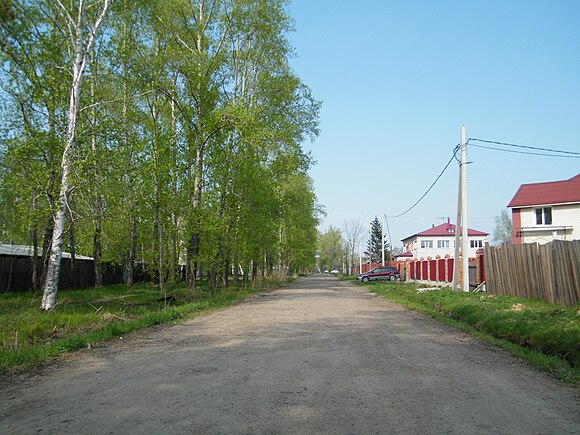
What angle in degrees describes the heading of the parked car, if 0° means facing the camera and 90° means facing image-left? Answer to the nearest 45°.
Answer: approximately 90°

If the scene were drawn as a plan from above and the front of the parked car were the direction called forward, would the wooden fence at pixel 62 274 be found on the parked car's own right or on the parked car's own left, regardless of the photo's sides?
on the parked car's own left

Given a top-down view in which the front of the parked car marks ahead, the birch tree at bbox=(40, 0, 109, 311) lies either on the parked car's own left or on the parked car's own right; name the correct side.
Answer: on the parked car's own left
